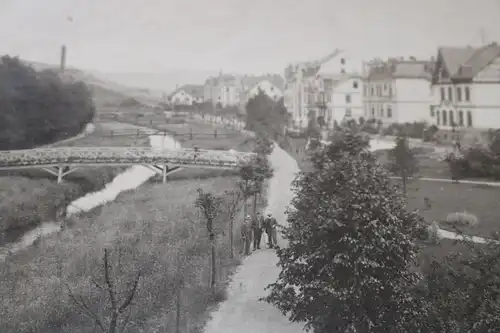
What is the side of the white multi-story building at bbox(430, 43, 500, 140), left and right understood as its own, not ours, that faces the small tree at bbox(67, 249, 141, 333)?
front

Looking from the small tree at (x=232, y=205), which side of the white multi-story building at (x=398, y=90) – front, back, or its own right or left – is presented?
front

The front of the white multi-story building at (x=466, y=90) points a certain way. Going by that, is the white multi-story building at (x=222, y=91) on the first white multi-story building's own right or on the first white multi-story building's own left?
on the first white multi-story building's own right

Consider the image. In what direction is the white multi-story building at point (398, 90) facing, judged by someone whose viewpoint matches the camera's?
facing the viewer and to the left of the viewer

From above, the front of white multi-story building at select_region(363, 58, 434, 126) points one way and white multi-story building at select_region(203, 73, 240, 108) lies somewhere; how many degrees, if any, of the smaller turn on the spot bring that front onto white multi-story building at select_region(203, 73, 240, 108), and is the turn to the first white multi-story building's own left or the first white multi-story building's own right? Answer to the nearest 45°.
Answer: approximately 90° to the first white multi-story building's own right

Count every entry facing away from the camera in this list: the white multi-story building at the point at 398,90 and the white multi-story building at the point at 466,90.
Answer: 0
